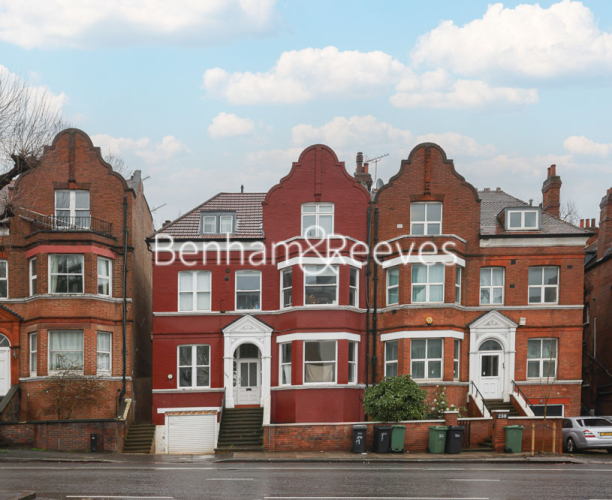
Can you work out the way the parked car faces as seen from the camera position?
facing away from the viewer and to the left of the viewer

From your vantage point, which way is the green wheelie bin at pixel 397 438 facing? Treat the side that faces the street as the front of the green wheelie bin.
toward the camera

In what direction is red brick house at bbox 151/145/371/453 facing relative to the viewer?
toward the camera

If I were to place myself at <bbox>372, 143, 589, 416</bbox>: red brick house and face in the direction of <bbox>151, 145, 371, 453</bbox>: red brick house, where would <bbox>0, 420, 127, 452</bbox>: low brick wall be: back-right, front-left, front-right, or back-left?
front-left

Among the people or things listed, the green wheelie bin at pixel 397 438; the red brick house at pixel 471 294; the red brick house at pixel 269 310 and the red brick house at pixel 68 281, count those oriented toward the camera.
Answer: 4

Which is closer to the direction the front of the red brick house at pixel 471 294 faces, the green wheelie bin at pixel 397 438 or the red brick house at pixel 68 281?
the green wheelie bin

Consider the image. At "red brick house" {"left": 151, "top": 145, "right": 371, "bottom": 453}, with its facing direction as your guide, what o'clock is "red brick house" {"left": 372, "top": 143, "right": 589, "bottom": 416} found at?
"red brick house" {"left": 372, "top": 143, "right": 589, "bottom": 416} is roughly at 9 o'clock from "red brick house" {"left": 151, "top": 145, "right": 371, "bottom": 453}.
